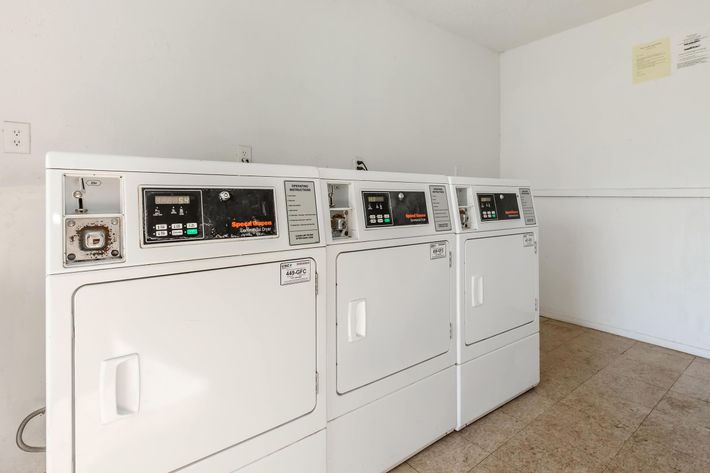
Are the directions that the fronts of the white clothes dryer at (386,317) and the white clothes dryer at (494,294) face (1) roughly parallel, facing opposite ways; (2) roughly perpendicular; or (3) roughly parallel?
roughly parallel

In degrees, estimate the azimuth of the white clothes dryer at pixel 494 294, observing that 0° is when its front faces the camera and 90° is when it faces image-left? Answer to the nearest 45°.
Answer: approximately 315°

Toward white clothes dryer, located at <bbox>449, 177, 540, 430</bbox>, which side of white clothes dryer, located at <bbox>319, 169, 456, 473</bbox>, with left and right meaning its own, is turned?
left

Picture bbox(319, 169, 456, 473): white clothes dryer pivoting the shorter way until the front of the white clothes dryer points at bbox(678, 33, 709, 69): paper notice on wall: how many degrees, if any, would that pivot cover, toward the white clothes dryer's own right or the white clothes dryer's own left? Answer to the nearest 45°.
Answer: approximately 90° to the white clothes dryer's own left

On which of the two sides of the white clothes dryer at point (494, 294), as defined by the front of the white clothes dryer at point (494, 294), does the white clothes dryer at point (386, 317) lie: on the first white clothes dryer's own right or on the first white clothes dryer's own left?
on the first white clothes dryer's own right

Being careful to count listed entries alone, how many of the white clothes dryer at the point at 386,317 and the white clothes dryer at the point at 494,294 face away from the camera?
0

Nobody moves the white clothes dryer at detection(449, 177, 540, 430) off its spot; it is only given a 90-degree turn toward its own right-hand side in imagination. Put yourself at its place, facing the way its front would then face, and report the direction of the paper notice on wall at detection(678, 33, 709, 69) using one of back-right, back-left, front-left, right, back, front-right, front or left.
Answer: back

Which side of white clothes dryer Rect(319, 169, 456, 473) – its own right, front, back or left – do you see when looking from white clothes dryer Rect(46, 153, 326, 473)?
right

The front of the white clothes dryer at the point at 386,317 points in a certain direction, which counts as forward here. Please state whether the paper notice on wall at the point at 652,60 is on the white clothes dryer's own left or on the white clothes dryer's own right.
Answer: on the white clothes dryer's own left
